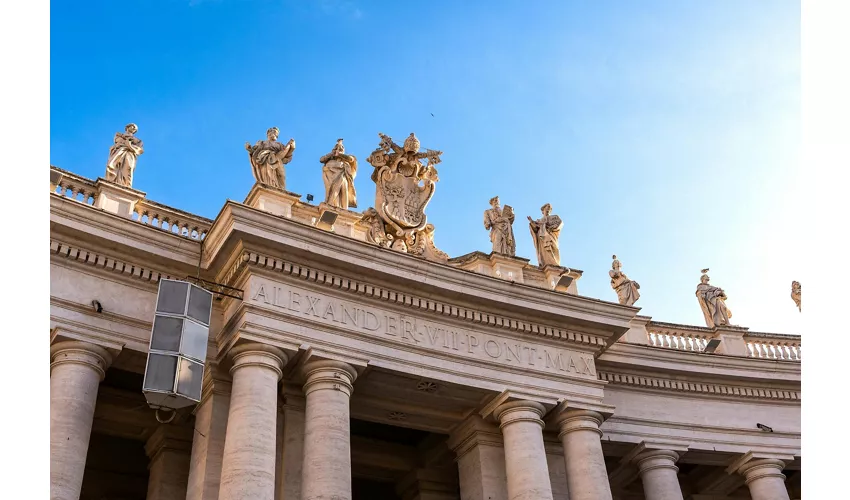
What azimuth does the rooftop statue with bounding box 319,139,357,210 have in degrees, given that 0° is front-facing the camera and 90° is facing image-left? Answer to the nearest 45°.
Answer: approximately 0°

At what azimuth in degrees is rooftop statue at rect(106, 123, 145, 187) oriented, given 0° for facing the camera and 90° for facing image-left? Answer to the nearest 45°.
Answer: approximately 315°

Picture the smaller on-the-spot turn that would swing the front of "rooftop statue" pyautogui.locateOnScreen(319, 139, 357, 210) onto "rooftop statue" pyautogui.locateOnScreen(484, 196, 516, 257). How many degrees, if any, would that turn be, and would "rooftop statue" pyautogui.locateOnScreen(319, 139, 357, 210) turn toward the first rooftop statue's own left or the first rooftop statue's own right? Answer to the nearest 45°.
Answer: approximately 135° to the first rooftop statue's own left

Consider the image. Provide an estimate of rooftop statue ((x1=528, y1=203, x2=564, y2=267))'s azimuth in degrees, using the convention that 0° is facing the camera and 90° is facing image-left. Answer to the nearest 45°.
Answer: approximately 45°

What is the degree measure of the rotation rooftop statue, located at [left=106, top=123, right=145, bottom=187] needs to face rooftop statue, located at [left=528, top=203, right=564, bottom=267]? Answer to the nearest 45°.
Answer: approximately 45° to its left

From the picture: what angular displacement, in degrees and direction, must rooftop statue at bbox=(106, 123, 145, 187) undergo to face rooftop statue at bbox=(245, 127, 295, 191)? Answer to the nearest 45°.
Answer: approximately 45° to its left

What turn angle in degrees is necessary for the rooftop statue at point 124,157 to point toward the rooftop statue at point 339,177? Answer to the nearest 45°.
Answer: approximately 45° to its left

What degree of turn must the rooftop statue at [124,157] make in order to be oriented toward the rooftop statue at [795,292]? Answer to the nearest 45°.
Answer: approximately 45° to its left
